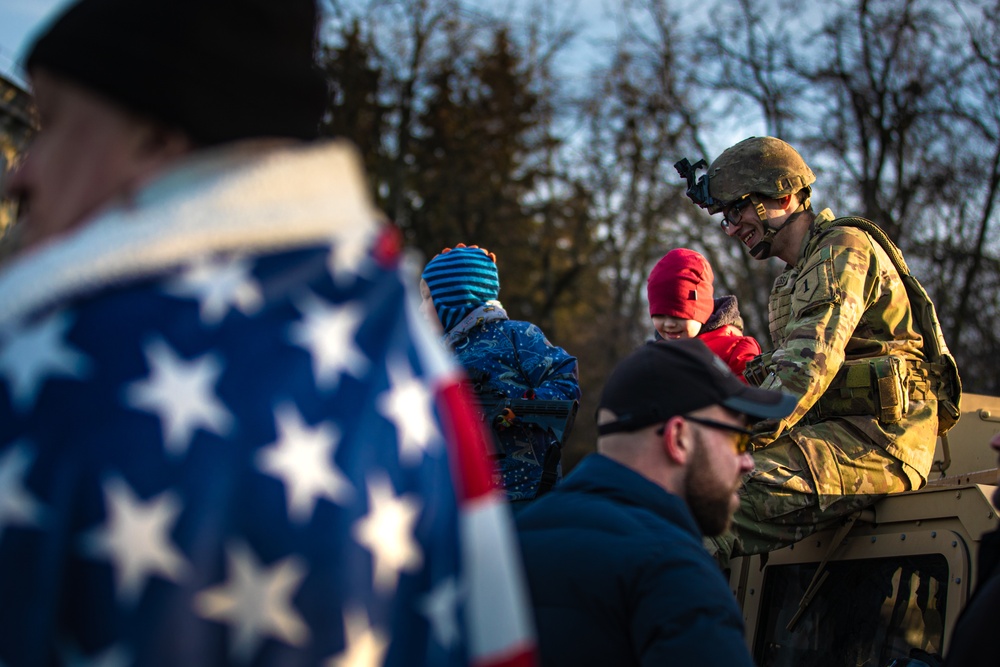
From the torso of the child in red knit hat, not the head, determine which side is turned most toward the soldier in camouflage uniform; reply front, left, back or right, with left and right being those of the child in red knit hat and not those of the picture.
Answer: left

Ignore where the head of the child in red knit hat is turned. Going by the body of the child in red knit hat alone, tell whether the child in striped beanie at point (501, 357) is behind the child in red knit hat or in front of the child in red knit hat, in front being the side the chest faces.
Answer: in front

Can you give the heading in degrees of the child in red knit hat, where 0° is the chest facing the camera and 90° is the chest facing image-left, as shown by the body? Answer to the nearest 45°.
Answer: approximately 45°

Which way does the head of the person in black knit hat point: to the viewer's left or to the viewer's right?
to the viewer's left

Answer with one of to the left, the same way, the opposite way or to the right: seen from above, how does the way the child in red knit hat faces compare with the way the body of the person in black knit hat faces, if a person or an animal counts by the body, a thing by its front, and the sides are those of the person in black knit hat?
to the left

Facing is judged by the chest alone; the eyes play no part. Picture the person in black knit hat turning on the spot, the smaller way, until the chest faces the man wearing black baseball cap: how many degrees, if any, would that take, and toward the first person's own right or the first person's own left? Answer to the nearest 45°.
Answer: approximately 90° to the first person's own right

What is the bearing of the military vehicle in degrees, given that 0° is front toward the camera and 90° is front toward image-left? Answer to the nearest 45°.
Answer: approximately 45°

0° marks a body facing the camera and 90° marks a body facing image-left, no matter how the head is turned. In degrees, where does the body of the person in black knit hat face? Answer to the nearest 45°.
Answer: approximately 135°

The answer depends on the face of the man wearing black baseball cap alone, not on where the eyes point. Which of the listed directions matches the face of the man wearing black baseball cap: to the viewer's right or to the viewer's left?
to the viewer's right

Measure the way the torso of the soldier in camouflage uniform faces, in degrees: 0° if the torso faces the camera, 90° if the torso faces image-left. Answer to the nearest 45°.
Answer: approximately 90°
